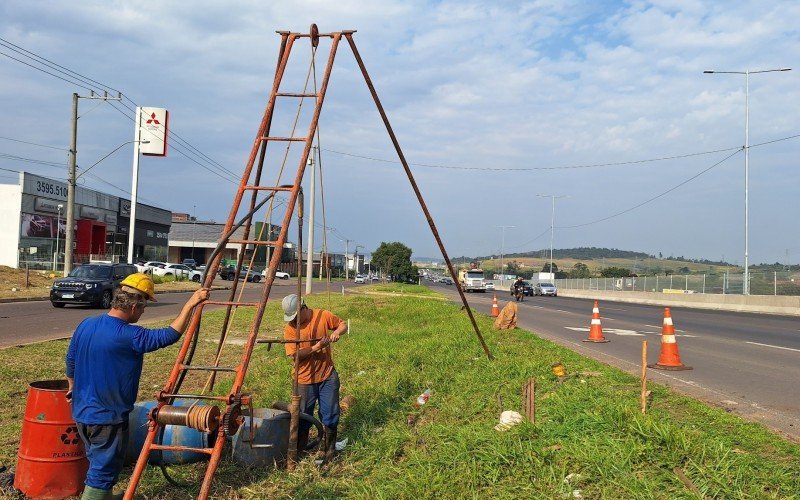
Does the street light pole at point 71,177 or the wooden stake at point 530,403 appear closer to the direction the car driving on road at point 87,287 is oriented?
the wooden stake

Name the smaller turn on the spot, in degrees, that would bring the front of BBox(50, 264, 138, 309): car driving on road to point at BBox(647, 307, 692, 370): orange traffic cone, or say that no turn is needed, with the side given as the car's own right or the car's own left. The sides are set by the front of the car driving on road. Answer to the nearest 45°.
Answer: approximately 90° to the car's own left

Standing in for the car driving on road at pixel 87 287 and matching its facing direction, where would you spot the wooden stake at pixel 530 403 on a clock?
The wooden stake is roughly at 10 o'clock from the car driving on road.

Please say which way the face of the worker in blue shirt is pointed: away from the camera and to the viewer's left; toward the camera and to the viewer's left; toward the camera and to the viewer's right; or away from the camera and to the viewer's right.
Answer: away from the camera and to the viewer's right

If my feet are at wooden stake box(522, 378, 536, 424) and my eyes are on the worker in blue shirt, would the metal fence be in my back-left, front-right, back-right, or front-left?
back-right

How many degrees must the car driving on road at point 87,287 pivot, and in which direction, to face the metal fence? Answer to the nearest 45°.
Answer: approximately 135° to its left

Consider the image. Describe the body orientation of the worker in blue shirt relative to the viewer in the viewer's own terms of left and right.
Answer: facing away from the viewer and to the right of the viewer

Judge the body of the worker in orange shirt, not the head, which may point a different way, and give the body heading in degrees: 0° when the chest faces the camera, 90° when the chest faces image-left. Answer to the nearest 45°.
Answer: approximately 45°

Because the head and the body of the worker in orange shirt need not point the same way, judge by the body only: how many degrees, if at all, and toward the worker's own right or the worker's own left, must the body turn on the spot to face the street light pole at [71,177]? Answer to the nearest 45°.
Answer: approximately 90° to the worker's own right
